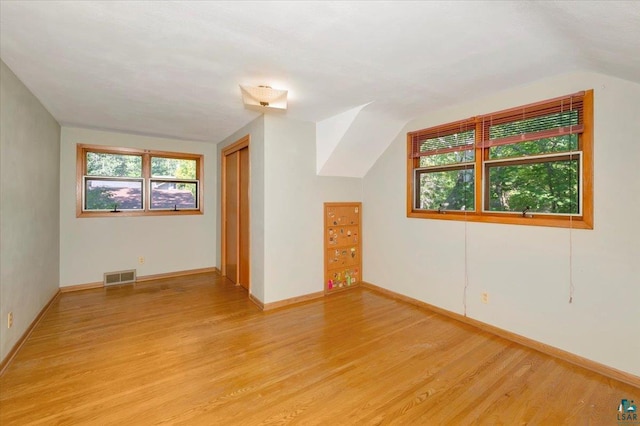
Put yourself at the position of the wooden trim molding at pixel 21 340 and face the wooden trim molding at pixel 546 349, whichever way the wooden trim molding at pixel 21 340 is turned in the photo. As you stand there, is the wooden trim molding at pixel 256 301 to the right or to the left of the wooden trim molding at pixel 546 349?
left

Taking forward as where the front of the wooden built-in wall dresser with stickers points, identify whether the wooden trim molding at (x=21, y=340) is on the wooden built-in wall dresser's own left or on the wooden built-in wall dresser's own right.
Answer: on the wooden built-in wall dresser's own right

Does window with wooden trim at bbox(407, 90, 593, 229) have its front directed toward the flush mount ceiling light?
yes

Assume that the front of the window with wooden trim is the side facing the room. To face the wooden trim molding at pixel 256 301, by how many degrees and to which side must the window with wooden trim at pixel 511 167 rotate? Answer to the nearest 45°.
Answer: approximately 45° to its right

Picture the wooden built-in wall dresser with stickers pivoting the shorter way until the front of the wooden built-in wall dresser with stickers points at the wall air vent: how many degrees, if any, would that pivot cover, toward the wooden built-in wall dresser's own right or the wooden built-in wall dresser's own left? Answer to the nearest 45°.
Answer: approximately 135° to the wooden built-in wall dresser's own right

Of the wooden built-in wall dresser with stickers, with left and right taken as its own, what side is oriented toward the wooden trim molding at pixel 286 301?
right

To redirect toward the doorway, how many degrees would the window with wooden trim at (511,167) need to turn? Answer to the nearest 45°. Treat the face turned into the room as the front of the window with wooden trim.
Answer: approximately 45° to its right

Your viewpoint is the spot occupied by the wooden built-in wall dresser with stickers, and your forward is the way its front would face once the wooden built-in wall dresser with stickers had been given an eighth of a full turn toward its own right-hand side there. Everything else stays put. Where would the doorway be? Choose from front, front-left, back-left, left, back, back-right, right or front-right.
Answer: right

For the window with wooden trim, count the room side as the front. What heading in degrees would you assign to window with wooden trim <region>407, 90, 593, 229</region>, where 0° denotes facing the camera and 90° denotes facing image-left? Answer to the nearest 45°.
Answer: approximately 45°

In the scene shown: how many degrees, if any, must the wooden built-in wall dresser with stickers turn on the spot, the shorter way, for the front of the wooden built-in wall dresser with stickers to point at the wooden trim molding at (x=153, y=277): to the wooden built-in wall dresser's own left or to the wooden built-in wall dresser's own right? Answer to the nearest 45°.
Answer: approximately 135° to the wooden built-in wall dresser's own right
